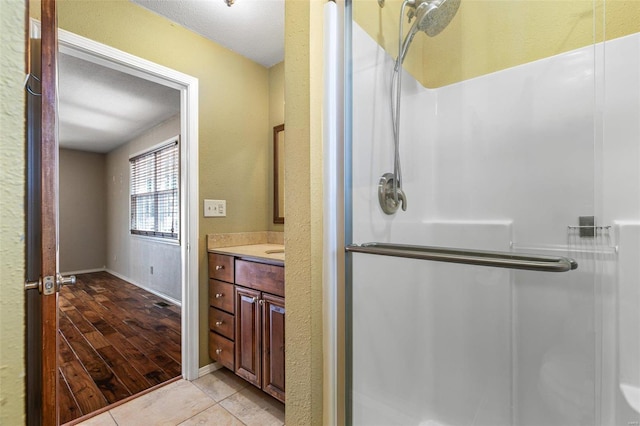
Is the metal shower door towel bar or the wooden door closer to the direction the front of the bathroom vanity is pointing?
the wooden door

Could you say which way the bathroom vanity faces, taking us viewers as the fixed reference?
facing the viewer and to the left of the viewer

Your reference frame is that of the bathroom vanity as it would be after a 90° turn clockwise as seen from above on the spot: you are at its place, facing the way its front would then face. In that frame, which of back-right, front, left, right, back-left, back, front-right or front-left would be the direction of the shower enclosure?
back

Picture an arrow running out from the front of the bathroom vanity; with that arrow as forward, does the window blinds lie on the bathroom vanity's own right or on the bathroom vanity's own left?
on the bathroom vanity's own right

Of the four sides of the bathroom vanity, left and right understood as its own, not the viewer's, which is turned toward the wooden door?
front

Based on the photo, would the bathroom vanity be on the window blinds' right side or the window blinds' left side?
on its left

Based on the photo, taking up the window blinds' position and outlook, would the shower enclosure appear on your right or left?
on your left

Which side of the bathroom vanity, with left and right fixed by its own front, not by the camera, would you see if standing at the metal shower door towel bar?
left

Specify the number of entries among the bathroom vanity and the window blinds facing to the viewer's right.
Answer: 0
